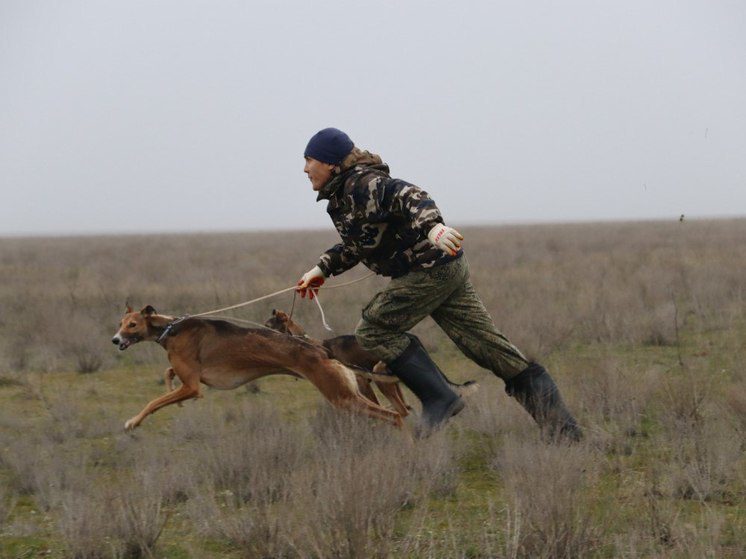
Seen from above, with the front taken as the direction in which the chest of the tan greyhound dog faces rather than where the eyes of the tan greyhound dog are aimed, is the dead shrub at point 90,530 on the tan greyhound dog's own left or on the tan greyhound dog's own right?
on the tan greyhound dog's own left

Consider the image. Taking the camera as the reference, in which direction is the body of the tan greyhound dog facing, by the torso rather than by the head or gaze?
to the viewer's left

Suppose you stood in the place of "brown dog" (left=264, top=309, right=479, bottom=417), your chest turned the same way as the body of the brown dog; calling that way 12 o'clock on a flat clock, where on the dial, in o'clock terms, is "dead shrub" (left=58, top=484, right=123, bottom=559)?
The dead shrub is roughly at 10 o'clock from the brown dog.

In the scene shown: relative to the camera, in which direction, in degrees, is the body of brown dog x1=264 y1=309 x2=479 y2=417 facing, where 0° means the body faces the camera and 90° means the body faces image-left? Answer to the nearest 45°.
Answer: approximately 90°

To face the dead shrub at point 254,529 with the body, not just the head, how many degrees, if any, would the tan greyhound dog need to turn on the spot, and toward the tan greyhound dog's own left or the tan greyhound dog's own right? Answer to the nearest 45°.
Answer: approximately 90° to the tan greyhound dog's own left

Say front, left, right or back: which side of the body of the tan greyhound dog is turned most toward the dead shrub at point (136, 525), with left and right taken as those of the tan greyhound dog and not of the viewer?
left

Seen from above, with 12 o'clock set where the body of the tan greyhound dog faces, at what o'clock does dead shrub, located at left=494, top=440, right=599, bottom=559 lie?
The dead shrub is roughly at 8 o'clock from the tan greyhound dog.

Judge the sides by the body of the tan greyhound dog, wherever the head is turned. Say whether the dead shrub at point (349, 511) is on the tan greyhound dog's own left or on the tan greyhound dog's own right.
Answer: on the tan greyhound dog's own left

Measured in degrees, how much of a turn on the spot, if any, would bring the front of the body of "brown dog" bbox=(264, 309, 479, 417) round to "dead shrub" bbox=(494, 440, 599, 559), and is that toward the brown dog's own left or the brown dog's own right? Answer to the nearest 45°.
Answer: approximately 90° to the brown dog's own left
